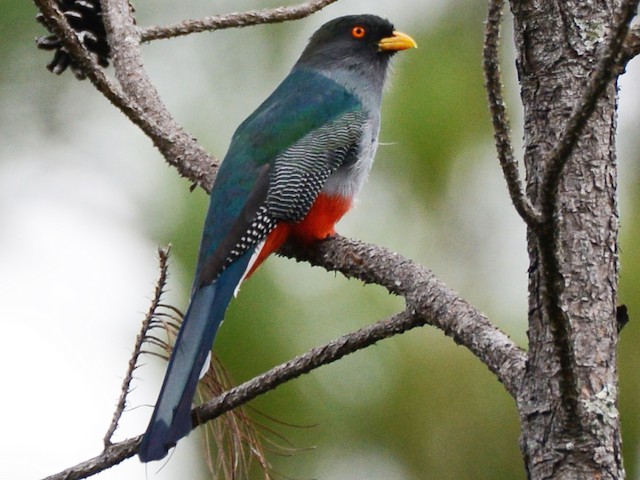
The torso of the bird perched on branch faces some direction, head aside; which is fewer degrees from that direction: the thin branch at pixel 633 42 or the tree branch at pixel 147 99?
the thin branch

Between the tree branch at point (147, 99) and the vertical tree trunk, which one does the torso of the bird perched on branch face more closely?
the vertical tree trunk

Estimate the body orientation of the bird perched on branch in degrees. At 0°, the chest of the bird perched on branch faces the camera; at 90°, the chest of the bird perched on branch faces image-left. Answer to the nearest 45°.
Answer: approximately 270°
